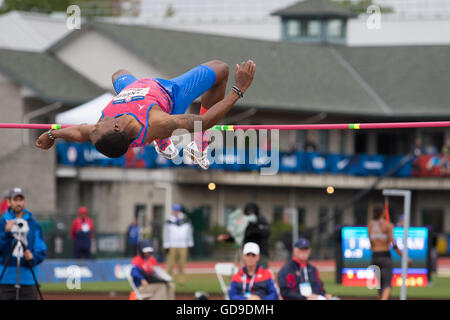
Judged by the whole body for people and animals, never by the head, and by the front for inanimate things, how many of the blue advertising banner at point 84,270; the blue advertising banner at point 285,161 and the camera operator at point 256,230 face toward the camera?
2

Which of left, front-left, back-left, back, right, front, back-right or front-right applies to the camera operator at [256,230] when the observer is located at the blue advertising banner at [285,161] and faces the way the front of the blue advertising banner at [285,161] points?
front

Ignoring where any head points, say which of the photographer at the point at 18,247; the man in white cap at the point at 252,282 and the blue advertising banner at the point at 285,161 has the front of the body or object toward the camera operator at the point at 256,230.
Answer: the blue advertising banner

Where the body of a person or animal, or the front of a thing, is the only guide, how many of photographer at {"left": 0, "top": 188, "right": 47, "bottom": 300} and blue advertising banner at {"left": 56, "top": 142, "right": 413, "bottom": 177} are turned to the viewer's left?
0

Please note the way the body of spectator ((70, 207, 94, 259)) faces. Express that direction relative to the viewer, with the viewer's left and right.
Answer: facing the viewer

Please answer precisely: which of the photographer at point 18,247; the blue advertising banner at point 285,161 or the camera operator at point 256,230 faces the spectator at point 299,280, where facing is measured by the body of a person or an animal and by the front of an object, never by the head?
the blue advertising banner

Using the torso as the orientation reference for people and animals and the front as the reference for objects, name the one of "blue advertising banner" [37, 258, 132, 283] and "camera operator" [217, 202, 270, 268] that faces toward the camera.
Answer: the blue advertising banner

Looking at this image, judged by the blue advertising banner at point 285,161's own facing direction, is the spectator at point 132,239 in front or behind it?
in front

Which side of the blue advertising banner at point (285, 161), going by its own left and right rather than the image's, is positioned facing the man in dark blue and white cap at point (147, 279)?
front

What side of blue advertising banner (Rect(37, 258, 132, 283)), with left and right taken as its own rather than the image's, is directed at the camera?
front

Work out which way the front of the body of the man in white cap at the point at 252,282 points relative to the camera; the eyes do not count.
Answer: toward the camera

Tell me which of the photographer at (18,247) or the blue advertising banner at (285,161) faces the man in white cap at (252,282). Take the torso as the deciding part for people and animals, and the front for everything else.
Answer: the blue advertising banner
